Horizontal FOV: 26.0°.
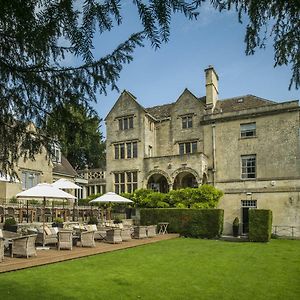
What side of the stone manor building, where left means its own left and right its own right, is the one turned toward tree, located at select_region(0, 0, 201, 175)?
front

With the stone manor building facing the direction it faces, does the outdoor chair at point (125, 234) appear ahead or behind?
ahead
